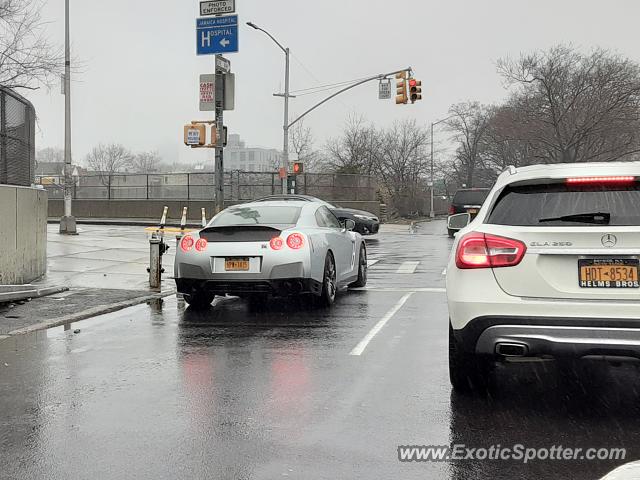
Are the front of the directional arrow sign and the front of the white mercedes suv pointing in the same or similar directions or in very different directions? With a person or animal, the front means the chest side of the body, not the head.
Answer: very different directions

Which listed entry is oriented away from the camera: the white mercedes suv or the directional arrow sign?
the white mercedes suv

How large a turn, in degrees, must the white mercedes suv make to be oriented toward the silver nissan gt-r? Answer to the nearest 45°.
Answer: approximately 45° to its left

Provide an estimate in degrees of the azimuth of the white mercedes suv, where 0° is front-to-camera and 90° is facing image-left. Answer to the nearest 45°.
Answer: approximately 180°

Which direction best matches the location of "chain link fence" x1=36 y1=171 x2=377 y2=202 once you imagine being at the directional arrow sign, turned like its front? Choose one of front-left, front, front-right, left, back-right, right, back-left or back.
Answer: back

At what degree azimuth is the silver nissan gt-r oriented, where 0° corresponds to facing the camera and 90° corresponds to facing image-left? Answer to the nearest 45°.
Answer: approximately 225°

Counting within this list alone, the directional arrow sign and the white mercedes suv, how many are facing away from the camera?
1

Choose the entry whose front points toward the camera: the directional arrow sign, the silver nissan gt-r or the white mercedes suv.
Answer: the directional arrow sign

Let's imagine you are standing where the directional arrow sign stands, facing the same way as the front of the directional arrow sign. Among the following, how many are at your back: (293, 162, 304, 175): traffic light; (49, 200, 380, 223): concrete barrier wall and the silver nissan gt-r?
2

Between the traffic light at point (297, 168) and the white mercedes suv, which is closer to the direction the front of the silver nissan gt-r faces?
the traffic light

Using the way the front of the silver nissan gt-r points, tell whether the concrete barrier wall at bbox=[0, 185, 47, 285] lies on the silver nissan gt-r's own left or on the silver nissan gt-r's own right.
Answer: on the silver nissan gt-r's own left

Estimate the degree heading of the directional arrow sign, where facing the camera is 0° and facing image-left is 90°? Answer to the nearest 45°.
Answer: approximately 0°

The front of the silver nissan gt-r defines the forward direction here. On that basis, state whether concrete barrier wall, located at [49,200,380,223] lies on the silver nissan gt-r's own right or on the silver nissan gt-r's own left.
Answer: on the silver nissan gt-r's own left
